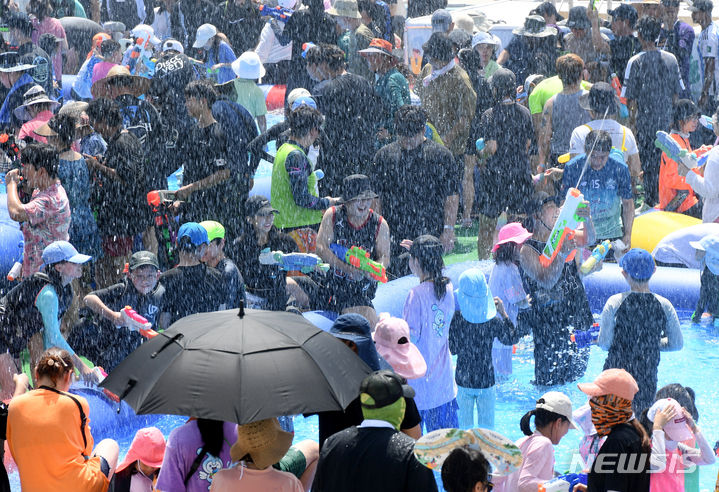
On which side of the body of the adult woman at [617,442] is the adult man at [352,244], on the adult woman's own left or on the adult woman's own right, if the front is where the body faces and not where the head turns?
on the adult woman's own right

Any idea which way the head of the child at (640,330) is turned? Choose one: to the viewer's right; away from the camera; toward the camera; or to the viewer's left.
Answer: away from the camera

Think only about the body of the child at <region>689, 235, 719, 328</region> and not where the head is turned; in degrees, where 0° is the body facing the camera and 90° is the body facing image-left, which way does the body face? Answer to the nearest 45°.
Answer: approximately 90°

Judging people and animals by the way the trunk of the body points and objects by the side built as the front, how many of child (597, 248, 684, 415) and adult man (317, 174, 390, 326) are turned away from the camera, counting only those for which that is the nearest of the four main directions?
1

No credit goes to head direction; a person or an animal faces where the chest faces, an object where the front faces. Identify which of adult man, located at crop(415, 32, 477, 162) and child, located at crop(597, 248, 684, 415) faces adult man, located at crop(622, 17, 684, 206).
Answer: the child

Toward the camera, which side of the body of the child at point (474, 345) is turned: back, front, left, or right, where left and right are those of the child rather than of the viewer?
back
